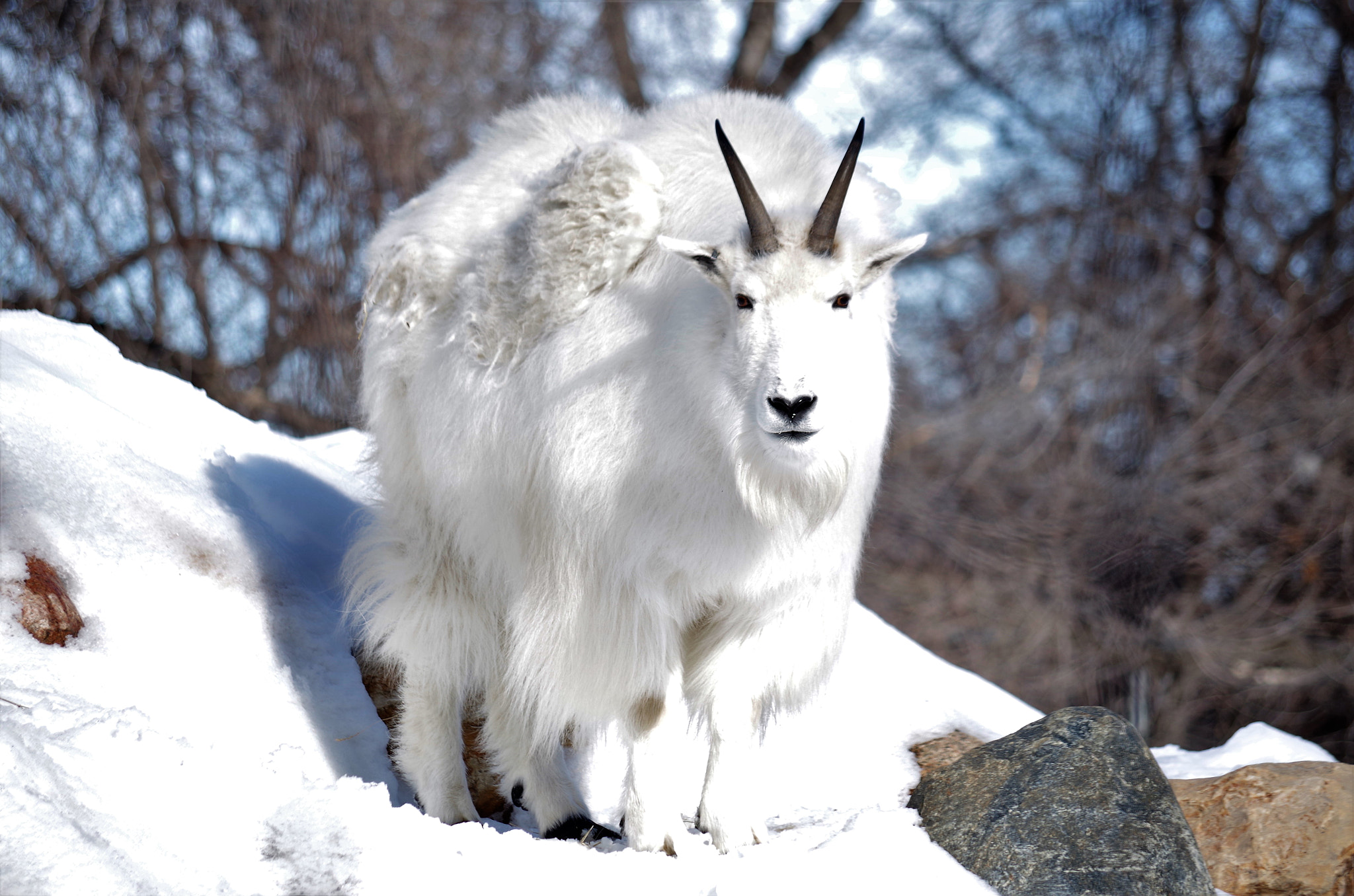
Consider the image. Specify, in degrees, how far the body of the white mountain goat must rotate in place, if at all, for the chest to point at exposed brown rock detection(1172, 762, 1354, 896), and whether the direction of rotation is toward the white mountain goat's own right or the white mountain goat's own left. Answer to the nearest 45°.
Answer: approximately 45° to the white mountain goat's own left

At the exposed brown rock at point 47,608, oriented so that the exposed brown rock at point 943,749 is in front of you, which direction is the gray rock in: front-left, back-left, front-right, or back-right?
front-right

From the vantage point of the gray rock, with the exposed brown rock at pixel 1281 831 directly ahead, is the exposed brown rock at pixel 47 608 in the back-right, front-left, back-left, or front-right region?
back-left

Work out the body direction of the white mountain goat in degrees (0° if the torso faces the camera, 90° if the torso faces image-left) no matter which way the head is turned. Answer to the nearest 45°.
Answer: approximately 315°

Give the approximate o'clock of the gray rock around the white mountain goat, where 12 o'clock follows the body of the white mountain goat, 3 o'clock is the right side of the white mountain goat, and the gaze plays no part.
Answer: The gray rock is roughly at 11 o'clock from the white mountain goat.

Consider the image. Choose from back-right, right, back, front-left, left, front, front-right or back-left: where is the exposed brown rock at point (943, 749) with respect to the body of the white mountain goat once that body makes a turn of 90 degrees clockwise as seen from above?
back

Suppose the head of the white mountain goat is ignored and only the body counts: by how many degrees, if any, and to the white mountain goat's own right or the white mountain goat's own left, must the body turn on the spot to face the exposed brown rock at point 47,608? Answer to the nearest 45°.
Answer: approximately 135° to the white mountain goat's own right
